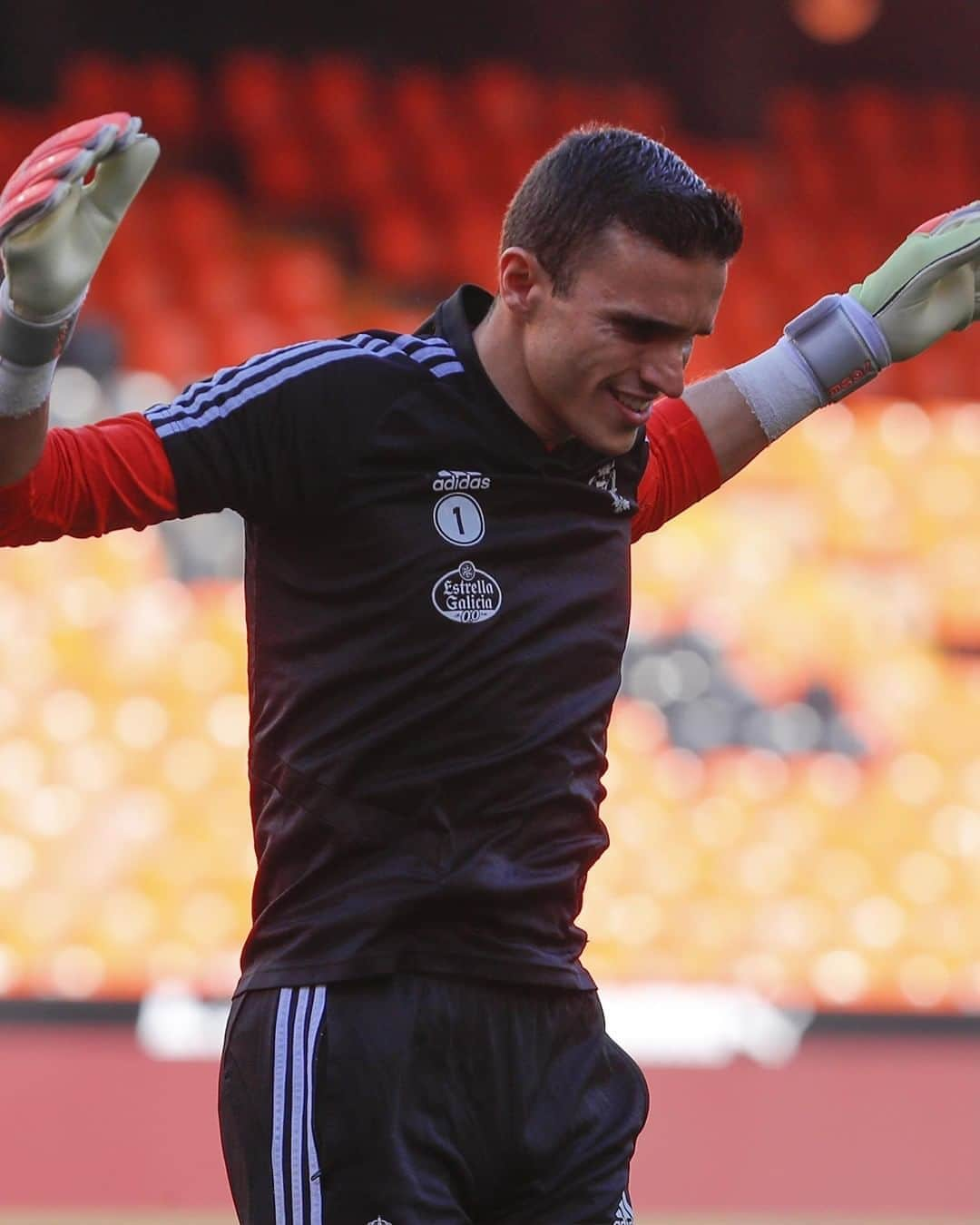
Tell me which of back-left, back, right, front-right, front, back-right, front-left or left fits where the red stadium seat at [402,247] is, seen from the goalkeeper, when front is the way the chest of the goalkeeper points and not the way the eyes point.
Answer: back-left

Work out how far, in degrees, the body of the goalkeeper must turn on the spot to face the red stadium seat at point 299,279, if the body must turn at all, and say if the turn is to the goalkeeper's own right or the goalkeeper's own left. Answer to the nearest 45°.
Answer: approximately 135° to the goalkeeper's own left

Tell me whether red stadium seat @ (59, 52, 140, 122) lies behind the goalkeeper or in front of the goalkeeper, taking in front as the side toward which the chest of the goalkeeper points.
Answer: behind

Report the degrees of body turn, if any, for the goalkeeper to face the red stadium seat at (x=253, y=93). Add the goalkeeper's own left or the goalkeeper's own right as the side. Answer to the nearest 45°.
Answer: approximately 135° to the goalkeeper's own left

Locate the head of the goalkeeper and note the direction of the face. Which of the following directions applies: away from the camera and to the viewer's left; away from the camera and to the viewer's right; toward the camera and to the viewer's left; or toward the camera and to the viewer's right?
toward the camera and to the viewer's right

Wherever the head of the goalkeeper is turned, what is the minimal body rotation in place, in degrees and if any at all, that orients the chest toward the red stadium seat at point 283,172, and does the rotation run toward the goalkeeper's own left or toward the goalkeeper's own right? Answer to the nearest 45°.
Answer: approximately 135° to the goalkeeper's own left

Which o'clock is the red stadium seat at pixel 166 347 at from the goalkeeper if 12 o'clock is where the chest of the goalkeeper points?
The red stadium seat is roughly at 7 o'clock from the goalkeeper.

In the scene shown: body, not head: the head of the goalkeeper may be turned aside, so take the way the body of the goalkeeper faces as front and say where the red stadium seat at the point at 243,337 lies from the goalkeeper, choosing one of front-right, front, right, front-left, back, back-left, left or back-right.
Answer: back-left

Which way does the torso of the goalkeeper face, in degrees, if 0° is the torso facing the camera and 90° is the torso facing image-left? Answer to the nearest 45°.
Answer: approximately 315°
